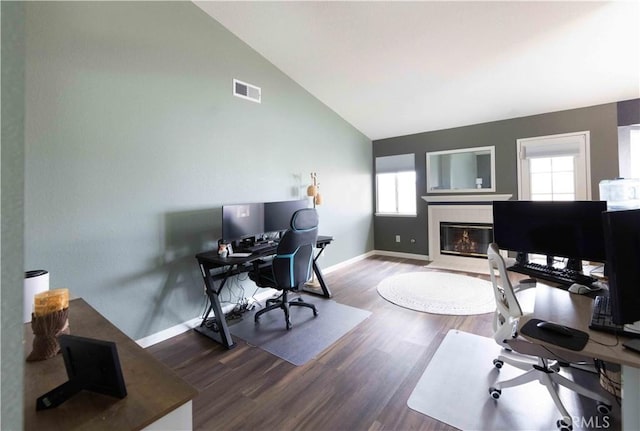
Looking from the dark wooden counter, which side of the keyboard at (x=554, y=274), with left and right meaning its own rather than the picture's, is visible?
front

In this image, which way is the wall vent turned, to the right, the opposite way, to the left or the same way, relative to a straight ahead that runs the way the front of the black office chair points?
the opposite way

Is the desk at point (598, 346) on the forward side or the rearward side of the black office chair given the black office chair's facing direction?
on the rearward side

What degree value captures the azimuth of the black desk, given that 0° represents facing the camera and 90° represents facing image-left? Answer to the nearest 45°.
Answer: approximately 315°

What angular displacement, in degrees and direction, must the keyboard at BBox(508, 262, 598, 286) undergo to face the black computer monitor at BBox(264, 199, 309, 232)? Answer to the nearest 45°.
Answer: approximately 45° to its right

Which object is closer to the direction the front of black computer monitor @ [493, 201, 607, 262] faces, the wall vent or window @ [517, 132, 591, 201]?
the wall vent

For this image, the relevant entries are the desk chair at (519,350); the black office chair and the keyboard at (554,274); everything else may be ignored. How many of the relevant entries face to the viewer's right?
1

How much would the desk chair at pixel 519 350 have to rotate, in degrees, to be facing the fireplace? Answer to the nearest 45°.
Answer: approximately 90° to its left

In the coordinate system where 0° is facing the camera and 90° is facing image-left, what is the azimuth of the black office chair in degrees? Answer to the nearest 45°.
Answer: approximately 135°

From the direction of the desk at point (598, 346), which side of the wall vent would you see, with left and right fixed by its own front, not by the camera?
front

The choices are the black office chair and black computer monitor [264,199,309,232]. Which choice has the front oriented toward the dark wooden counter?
the black computer monitor

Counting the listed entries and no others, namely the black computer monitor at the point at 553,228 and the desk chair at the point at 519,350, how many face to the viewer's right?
1
